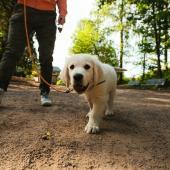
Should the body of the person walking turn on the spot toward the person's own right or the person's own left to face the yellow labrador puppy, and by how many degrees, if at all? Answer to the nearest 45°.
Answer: approximately 45° to the person's own left

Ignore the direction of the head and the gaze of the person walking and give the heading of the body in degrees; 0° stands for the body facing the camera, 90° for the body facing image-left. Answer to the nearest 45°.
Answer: approximately 0°
